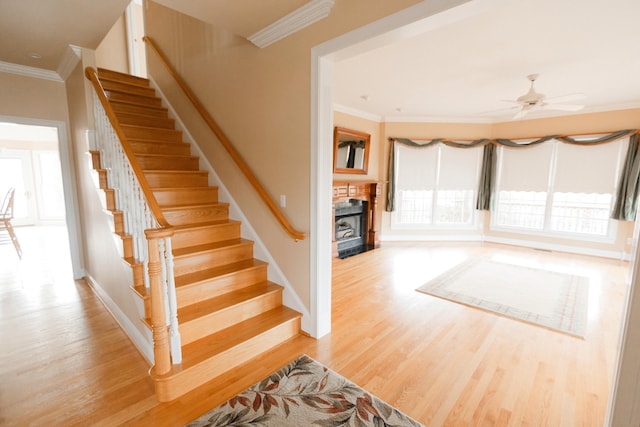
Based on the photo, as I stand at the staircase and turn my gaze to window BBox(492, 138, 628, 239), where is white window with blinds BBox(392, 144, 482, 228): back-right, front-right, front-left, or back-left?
front-left

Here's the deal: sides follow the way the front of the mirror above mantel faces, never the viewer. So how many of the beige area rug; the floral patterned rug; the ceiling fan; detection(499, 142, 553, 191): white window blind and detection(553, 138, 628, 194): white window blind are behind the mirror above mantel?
0

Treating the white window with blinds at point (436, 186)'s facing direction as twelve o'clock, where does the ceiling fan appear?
The ceiling fan is roughly at 11 o'clock from the white window with blinds.

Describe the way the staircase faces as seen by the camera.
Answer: facing the viewer and to the right of the viewer

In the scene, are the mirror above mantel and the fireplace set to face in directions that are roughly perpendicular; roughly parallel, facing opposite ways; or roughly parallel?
roughly parallel

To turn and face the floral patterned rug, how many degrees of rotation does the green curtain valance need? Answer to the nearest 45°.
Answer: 0° — it already faces it

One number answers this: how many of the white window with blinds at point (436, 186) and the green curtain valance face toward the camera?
2

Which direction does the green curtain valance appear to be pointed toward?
toward the camera

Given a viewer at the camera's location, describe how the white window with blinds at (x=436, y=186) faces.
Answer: facing the viewer

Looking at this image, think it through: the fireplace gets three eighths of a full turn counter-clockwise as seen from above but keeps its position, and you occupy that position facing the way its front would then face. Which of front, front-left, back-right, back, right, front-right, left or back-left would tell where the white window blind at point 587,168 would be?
right

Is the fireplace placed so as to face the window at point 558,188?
no

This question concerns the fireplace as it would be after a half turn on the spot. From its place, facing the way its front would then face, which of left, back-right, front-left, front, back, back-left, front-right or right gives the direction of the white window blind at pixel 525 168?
back-right

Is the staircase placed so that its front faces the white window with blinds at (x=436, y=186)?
no

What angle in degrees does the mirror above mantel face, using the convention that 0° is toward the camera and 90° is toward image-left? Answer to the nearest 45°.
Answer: approximately 315°
